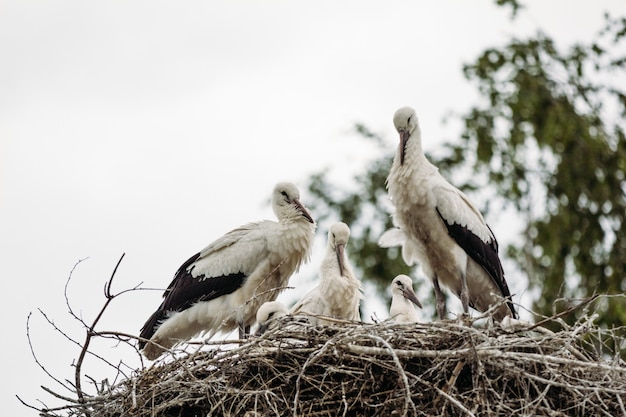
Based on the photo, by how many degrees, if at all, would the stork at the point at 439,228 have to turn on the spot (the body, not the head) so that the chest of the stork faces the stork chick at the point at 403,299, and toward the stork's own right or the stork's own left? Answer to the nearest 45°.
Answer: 0° — it already faces it

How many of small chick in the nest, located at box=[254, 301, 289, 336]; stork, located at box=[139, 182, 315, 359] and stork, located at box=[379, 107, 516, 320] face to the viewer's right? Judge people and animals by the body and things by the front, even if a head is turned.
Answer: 1

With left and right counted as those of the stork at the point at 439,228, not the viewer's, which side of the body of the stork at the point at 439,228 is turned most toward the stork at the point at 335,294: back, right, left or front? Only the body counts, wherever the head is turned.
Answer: front

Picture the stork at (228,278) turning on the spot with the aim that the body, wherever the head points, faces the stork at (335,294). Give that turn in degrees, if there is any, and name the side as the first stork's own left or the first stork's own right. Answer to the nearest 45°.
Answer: approximately 45° to the first stork's own right

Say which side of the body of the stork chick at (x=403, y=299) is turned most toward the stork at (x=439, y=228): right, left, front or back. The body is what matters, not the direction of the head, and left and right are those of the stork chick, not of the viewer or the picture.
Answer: left

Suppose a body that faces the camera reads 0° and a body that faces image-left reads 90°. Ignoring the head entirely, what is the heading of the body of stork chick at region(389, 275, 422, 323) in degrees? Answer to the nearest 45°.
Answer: approximately 315°

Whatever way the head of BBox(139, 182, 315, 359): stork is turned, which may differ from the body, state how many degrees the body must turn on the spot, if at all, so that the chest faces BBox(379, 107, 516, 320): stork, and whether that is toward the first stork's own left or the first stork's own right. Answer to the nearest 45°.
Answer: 0° — it already faces it

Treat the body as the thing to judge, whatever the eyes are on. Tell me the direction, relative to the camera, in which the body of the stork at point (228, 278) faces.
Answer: to the viewer's right

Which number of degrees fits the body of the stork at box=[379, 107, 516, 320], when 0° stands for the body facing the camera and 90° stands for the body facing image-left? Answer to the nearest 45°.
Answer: approximately 45°

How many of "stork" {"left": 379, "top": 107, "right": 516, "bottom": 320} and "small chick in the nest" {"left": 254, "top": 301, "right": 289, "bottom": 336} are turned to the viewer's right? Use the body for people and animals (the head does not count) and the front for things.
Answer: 0
